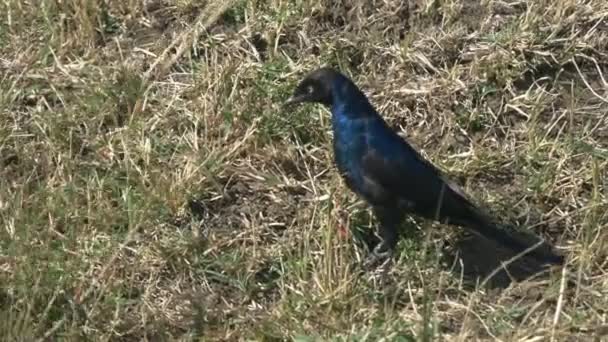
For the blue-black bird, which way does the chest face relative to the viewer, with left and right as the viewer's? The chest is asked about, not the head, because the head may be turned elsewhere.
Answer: facing to the left of the viewer
